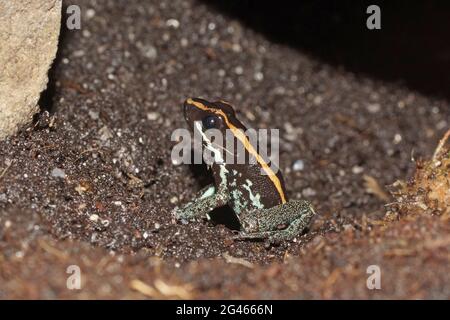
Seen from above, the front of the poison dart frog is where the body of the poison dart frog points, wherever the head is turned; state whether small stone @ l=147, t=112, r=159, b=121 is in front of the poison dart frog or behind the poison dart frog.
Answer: in front

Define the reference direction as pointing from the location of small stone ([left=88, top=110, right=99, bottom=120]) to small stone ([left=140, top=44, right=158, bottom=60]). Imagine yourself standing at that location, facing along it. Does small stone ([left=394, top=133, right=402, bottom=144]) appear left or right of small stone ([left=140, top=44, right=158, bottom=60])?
right

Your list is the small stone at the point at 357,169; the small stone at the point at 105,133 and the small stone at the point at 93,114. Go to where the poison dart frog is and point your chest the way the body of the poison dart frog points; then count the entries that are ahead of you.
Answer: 2

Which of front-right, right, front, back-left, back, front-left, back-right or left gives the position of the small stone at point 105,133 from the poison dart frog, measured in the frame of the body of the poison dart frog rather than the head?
front

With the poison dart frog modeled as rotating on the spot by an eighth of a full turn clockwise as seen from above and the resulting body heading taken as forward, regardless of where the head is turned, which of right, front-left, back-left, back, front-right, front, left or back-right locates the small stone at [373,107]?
right

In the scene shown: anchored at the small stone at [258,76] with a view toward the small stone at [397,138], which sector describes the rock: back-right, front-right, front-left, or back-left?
back-right

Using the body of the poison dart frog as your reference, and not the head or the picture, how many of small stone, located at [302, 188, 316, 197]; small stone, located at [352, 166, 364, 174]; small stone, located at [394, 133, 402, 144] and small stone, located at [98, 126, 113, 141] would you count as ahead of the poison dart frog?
1

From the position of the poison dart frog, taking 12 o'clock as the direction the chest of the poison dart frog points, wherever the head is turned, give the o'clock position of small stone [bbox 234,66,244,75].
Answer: The small stone is roughly at 3 o'clock from the poison dart frog.

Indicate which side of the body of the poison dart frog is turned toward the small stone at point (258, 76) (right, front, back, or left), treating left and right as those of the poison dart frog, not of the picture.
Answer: right

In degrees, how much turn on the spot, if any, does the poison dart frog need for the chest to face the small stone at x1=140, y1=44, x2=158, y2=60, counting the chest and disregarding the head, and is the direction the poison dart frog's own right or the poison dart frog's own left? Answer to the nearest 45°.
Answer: approximately 45° to the poison dart frog's own right

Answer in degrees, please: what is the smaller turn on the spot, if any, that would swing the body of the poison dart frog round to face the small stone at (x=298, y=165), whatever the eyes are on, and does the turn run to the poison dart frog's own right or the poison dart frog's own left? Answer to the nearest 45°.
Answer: approximately 135° to the poison dart frog's own right

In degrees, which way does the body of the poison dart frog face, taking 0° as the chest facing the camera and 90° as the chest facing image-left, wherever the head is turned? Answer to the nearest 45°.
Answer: approximately 90°

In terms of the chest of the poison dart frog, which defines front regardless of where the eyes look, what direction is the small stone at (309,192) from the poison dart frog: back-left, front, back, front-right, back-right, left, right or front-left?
back-right
